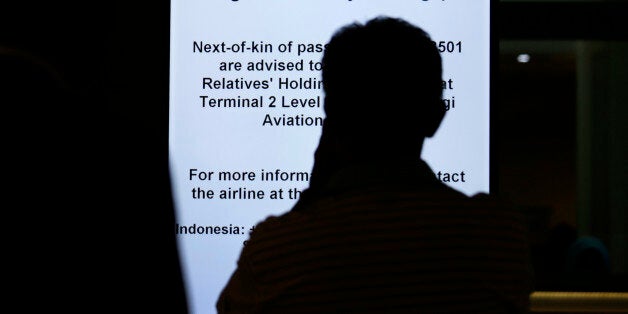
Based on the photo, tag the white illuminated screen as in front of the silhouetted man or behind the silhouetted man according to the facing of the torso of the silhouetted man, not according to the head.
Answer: in front

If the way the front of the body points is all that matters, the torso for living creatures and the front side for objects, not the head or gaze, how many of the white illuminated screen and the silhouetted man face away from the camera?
1

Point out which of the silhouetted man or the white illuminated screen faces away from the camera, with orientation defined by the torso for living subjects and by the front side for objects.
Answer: the silhouetted man

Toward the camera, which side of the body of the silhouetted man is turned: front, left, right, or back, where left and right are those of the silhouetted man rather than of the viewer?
back

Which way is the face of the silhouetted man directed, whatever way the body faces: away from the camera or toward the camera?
away from the camera

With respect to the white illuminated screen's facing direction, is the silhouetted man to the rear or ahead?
ahead

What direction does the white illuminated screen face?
toward the camera

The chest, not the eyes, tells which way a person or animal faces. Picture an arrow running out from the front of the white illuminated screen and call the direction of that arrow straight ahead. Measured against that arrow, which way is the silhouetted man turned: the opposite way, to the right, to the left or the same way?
the opposite way
